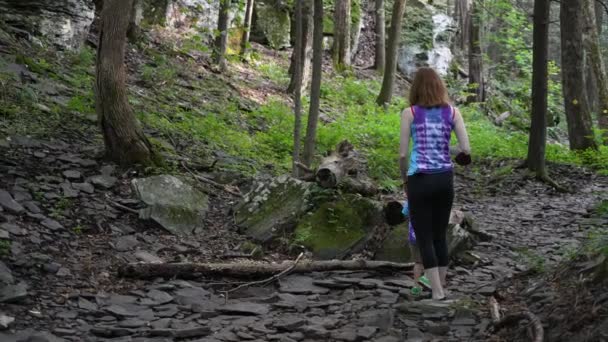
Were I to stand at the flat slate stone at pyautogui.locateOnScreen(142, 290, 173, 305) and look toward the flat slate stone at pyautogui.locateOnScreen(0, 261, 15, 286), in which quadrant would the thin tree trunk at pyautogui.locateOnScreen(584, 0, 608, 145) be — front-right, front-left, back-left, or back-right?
back-right

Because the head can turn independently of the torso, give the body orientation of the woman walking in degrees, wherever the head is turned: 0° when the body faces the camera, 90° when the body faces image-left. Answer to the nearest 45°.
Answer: approximately 180°

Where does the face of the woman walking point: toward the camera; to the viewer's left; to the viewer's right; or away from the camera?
away from the camera

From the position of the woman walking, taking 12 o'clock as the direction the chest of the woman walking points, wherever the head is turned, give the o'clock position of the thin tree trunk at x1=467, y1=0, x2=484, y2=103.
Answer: The thin tree trunk is roughly at 12 o'clock from the woman walking.

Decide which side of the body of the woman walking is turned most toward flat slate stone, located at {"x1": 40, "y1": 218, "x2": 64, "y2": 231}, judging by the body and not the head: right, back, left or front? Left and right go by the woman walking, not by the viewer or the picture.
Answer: left

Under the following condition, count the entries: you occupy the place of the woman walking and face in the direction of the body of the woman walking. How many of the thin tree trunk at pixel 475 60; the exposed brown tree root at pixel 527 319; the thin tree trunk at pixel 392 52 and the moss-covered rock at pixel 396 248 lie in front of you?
3

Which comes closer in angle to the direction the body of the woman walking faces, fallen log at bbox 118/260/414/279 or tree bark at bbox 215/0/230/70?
the tree bark

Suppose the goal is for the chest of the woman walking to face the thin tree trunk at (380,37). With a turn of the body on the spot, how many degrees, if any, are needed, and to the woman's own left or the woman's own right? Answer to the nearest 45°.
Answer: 0° — they already face it

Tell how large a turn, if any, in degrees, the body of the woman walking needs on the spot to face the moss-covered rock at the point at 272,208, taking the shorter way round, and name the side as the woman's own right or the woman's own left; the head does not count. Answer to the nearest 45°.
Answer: approximately 45° to the woman's own left
